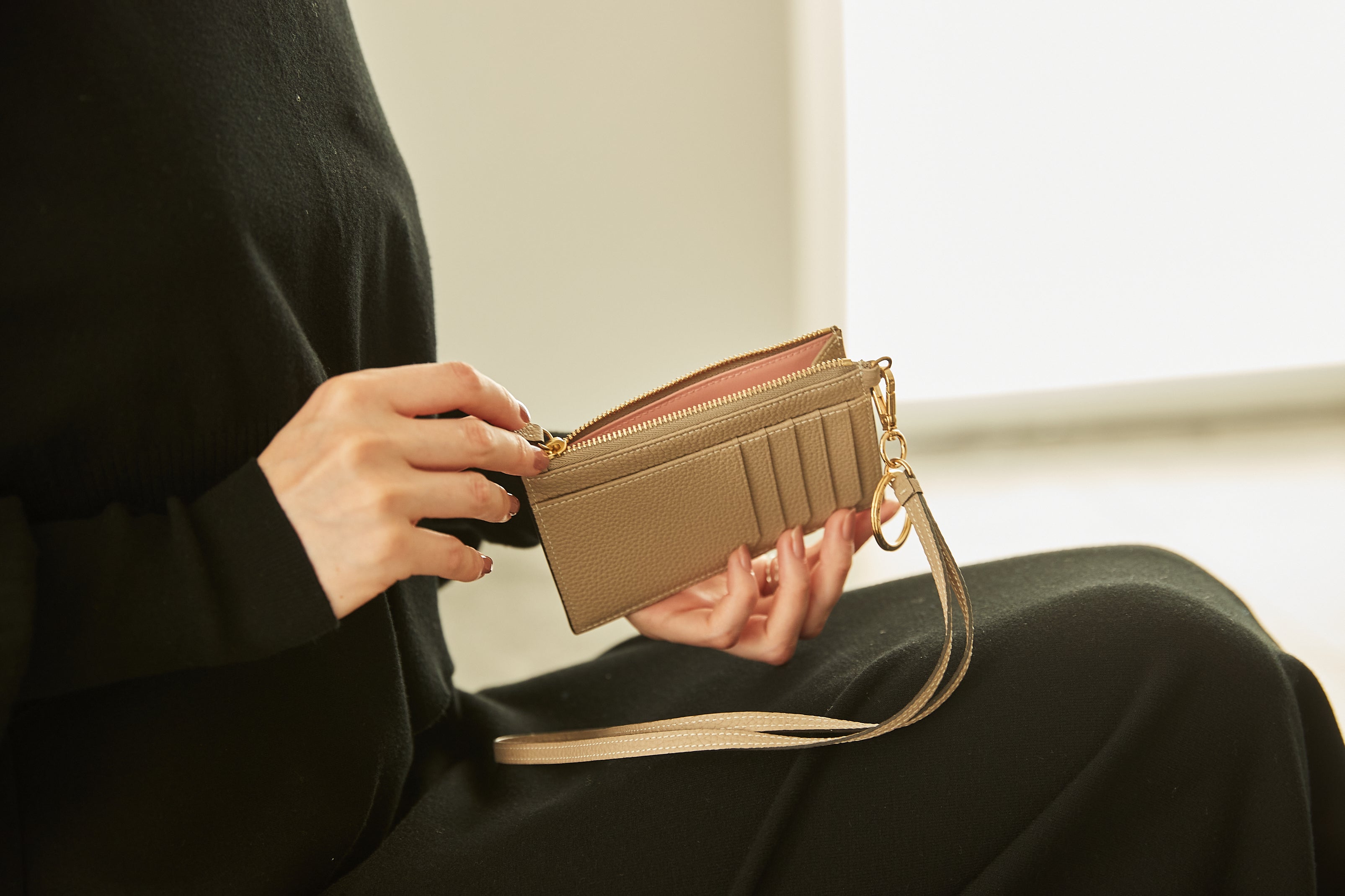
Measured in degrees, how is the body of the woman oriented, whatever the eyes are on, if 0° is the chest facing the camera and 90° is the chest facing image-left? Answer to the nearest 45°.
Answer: approximately 270°
